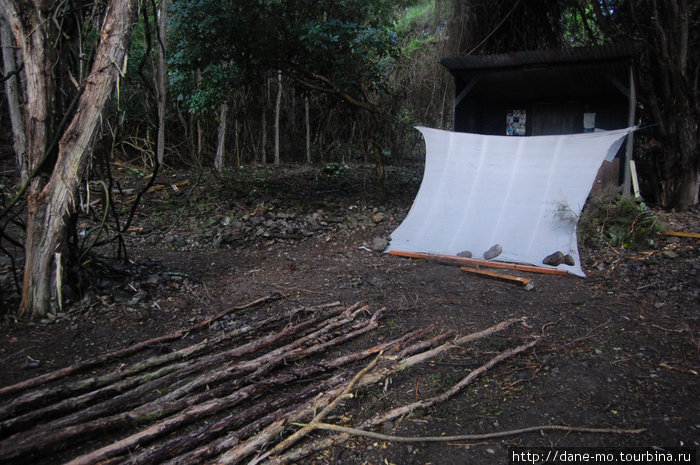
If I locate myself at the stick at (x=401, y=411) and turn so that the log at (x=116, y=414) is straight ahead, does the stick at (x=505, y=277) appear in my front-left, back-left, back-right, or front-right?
back-right

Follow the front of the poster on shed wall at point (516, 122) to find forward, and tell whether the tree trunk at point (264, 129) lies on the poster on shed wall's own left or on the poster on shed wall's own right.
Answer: on the poster on shed wall's own right

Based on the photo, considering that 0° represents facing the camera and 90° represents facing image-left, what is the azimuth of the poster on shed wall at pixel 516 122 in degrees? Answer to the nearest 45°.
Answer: approximately 0°

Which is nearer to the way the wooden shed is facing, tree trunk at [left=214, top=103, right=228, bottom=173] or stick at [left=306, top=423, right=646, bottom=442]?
the stick

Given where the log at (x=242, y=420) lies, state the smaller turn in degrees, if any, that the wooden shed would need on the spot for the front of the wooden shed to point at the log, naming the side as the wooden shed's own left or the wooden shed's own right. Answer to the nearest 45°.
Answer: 0° — it already faces it

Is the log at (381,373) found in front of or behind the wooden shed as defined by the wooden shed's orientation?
in front

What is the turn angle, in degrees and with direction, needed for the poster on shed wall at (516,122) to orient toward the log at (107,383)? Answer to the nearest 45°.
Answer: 0° — it already faces it

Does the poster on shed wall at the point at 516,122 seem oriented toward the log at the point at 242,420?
yes

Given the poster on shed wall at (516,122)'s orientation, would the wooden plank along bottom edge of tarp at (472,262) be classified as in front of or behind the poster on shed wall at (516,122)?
in front

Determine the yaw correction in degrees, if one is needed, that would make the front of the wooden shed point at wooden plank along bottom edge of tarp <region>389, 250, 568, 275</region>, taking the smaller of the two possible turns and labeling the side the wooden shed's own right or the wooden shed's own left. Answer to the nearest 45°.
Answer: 0° — it already faces it

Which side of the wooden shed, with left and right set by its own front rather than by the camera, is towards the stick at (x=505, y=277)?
front

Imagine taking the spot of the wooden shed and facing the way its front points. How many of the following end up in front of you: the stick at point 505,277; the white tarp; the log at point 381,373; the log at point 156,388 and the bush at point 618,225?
5

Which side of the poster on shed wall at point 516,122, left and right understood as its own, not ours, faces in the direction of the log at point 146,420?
front
